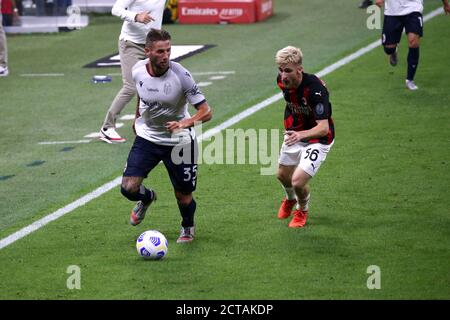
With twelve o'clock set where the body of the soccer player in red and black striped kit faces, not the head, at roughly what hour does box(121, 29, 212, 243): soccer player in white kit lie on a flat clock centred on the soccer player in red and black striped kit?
The soccer player in white kit is roughly at 1 o'clock from the soccer player in red and black striped kit.

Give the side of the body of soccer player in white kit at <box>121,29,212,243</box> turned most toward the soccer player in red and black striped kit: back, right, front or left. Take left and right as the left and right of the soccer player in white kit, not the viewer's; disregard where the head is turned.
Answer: left

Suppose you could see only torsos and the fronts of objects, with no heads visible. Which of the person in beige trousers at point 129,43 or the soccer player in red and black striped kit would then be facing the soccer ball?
the soccer player in red and black striped kit

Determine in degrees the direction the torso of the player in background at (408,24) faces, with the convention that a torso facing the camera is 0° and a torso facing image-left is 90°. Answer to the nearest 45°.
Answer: approximately 0°

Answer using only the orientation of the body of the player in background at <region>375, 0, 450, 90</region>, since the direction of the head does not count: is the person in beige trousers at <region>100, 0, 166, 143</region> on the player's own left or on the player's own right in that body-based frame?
on the player's own right
